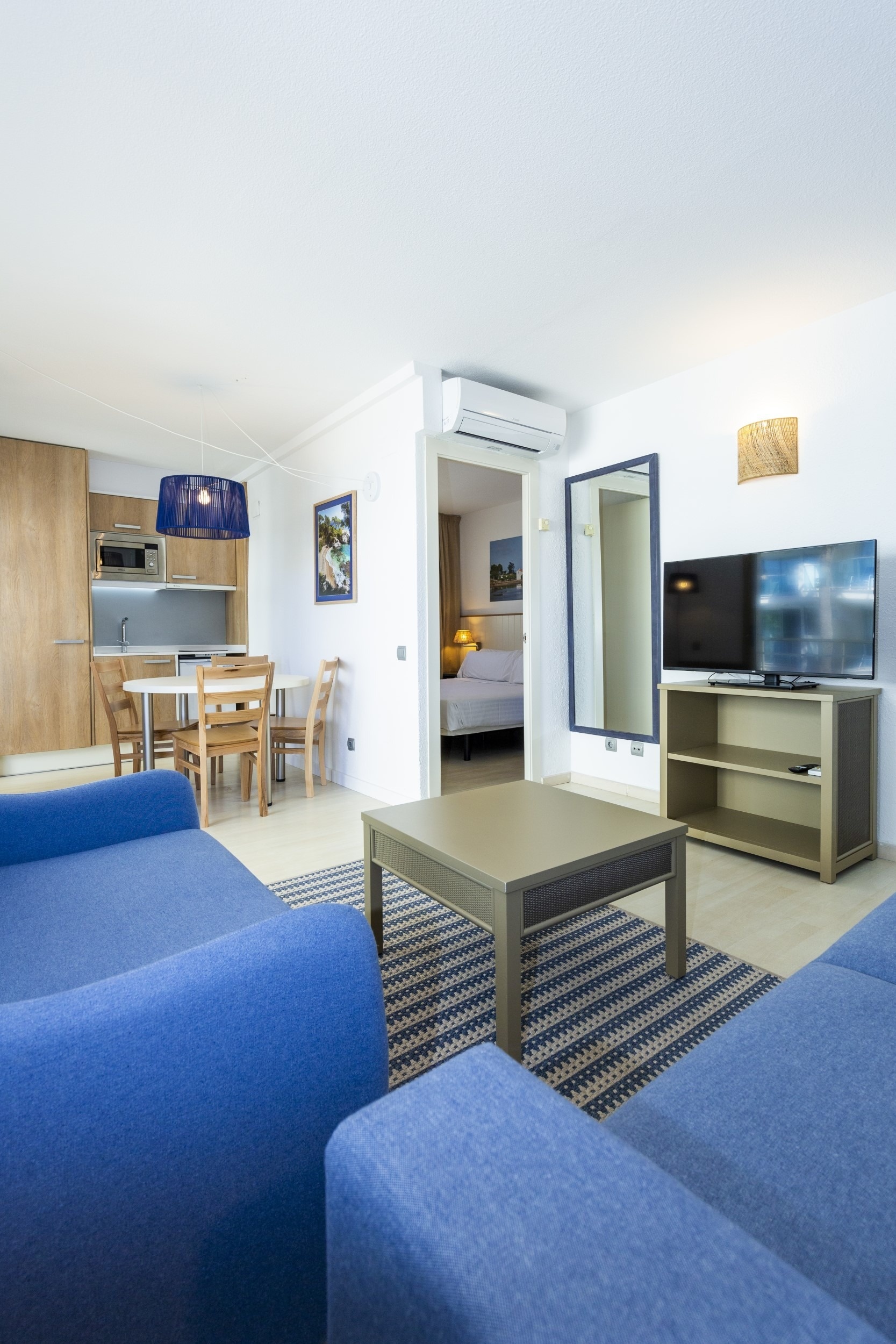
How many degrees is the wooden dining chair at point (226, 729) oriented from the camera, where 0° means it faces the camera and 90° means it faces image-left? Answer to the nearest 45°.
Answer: approximately 135°

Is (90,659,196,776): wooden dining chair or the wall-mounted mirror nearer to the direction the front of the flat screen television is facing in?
the wooden dining chair

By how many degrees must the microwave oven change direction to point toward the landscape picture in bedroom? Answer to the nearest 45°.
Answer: approximately 90° to its left

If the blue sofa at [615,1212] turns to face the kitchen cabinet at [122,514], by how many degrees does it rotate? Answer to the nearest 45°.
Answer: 0° — it already faces it

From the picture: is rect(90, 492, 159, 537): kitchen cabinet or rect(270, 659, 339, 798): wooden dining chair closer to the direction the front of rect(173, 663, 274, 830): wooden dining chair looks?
the kitchen cabinet

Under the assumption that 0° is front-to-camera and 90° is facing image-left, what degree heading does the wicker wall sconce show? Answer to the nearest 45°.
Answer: approximately 45°

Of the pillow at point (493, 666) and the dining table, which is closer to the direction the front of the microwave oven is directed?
the dining table
